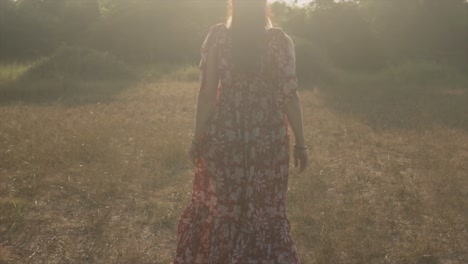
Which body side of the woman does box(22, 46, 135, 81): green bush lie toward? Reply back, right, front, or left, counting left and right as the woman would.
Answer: front

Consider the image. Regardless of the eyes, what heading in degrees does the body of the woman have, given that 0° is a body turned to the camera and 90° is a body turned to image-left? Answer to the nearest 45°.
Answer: approximately 180°

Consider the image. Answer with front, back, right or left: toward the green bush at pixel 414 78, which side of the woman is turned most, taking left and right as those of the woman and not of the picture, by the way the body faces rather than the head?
front

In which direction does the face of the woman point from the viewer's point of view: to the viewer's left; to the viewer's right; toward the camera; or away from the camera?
away from the camera
